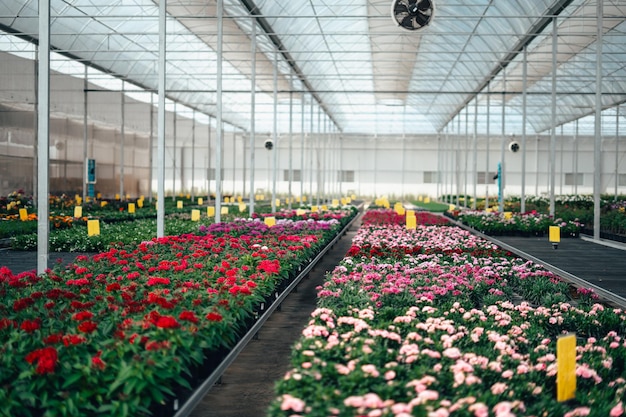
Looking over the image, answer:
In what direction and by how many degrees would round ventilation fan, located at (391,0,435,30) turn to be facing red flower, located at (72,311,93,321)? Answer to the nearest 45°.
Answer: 0° — it already faces it

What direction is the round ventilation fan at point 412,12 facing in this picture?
toward the camera

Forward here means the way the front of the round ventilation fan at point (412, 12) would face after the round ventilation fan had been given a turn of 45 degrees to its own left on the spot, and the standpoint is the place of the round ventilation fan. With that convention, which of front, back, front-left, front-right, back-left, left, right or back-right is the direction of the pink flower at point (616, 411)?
front-right

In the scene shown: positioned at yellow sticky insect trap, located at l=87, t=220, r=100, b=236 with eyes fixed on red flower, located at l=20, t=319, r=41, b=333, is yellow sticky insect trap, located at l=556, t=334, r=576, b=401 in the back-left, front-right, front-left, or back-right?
front-left

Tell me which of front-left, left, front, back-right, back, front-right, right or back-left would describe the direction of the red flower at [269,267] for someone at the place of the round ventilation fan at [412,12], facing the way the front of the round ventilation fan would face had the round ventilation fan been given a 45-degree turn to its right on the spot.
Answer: front-left

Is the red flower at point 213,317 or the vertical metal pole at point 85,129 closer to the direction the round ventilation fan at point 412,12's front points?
the red flower

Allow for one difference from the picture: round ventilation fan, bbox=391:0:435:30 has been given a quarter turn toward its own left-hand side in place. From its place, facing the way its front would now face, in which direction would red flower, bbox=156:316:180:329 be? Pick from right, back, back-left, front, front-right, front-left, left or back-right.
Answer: right

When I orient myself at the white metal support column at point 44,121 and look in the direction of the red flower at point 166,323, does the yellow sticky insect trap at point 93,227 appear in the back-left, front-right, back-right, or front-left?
back-left

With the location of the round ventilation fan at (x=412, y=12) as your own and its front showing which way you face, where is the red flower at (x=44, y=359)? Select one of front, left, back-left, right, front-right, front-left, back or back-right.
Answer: front

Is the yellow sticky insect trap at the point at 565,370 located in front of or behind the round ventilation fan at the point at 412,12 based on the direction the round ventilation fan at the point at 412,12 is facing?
in front

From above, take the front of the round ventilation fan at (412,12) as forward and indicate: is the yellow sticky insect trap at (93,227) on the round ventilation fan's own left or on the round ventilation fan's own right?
on the round ventilation fan's own right

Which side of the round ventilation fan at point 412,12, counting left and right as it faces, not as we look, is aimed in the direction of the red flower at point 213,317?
front

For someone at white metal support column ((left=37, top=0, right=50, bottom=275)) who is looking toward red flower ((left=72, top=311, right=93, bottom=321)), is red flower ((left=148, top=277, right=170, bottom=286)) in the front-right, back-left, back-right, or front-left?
front-left

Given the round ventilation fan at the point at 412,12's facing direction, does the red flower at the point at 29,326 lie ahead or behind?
ahead

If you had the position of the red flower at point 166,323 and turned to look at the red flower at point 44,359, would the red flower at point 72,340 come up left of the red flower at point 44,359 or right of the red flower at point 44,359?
right

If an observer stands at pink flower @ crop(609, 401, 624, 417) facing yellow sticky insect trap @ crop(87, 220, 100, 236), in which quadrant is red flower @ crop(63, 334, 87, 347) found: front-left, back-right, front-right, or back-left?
front-left

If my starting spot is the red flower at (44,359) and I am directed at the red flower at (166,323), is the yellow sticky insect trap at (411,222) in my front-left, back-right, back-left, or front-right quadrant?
front-left
